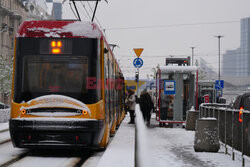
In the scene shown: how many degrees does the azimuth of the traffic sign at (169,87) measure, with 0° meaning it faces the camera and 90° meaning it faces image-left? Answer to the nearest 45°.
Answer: approximately 0°

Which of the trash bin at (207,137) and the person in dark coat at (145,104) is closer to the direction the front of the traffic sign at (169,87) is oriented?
the trash bin
